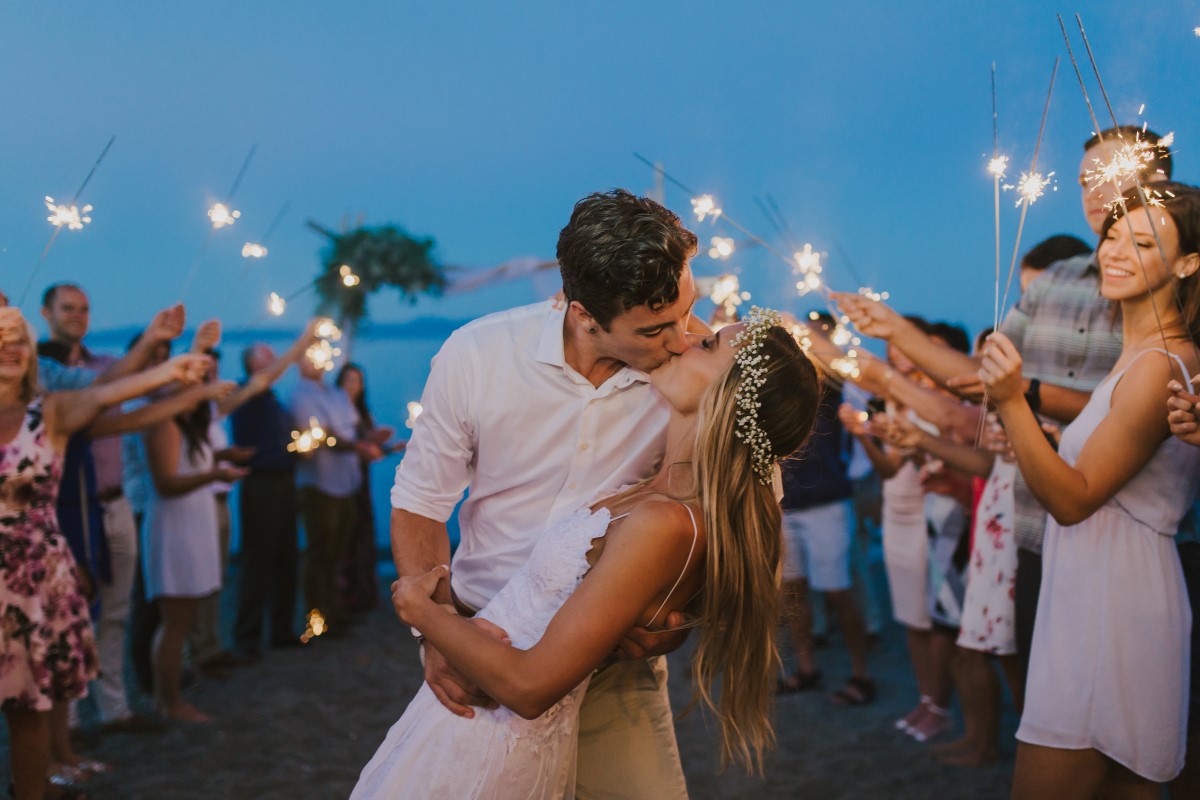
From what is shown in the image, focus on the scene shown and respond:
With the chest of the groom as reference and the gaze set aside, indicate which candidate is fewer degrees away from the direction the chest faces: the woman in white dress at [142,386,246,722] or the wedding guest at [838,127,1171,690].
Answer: the wedding guest

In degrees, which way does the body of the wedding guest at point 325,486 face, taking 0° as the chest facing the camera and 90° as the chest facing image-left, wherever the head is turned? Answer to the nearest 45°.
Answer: approximately 315°

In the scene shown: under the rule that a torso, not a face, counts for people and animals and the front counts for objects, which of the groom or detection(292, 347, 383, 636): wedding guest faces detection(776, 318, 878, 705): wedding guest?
detection(292, 347, 383, 636): wedding guest

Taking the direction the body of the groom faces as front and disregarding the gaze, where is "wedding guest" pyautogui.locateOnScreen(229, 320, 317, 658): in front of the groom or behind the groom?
behind

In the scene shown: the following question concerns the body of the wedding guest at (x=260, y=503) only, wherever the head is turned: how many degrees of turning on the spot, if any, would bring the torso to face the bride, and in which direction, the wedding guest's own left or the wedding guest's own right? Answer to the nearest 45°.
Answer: approximately 45° to the wedding guest's own right

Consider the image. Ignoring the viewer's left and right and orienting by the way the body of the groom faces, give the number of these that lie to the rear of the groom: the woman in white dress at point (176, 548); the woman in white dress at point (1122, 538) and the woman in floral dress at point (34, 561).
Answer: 2

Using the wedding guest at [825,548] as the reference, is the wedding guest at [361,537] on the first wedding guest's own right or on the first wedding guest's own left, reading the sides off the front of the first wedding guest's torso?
on the first wedding guest's own right

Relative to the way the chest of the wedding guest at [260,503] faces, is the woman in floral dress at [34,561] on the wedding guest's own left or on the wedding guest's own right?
on the wedding guest's own right

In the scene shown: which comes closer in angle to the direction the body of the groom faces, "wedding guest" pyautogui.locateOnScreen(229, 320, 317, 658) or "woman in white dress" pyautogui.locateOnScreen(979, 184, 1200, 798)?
the woman in white dress

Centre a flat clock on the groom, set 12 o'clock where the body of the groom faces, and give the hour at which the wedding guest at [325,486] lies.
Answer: The wedding guest is roughly at 7 o'clock from the groom.

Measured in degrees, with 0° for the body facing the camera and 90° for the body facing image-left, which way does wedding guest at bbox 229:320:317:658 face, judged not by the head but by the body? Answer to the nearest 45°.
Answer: approximately 315°
